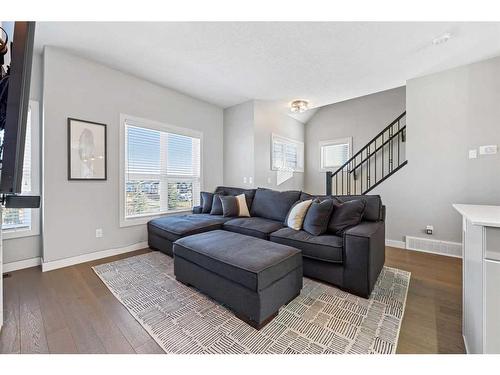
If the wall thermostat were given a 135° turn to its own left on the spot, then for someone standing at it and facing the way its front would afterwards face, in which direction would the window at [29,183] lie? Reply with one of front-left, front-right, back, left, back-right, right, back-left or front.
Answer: back

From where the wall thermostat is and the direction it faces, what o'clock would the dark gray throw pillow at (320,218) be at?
The dark gray throw pillow is roughly at 1 o'clock from the wall thermostat.

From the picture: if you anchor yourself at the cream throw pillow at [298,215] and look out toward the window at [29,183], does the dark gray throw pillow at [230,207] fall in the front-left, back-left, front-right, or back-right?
front-right

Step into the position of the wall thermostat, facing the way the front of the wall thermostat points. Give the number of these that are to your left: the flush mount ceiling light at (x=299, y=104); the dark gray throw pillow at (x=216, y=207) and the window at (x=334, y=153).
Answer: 0

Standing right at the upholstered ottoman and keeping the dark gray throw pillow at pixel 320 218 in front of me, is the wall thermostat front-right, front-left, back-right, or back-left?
front-right

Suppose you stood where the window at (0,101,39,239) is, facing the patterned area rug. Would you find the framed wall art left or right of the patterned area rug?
left

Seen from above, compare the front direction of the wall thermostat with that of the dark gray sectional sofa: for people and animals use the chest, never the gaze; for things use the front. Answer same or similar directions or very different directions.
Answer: same or similar directions

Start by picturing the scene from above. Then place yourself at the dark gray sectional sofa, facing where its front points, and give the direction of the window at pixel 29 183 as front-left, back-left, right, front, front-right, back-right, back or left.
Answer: front-right

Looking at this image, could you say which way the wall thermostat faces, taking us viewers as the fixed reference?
facing the viewer

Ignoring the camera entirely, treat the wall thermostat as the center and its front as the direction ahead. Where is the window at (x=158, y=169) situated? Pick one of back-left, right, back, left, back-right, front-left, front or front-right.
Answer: front-right
